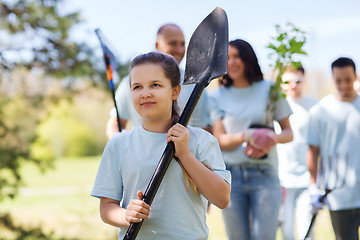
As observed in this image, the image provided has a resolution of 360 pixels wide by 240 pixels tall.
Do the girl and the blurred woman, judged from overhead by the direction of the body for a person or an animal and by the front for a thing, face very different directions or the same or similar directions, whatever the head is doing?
same or similar directions

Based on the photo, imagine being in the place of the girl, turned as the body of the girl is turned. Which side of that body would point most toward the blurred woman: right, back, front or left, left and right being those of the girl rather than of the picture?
back

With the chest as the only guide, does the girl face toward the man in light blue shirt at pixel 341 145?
no

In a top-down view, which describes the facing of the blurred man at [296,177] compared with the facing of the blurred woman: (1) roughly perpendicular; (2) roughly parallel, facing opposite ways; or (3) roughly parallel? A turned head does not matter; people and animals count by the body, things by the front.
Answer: roughly parallel

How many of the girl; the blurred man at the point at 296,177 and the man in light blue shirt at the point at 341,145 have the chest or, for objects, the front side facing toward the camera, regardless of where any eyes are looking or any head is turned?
3

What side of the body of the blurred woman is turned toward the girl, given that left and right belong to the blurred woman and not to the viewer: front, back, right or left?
front

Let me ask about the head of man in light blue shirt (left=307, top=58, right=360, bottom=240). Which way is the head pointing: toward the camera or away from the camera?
toward the camera

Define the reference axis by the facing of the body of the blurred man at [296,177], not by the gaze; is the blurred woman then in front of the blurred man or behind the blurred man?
in front

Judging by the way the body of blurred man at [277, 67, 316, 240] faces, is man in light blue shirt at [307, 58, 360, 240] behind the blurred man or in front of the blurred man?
in front

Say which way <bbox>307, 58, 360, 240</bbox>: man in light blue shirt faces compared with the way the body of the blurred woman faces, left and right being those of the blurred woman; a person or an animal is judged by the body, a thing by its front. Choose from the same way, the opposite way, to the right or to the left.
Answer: the same way

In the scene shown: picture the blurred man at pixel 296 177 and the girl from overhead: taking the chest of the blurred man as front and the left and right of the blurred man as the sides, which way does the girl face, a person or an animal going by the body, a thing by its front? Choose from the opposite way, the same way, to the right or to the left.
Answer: the same way

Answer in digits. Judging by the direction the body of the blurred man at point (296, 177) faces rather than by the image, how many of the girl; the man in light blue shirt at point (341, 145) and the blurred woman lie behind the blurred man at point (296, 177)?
0

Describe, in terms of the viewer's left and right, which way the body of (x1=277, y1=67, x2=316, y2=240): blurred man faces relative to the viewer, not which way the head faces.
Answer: facing the viewer

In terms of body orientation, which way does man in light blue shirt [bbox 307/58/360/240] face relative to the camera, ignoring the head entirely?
toward the camera
